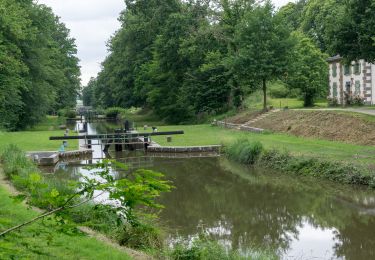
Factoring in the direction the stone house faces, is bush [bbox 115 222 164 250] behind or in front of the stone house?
in front

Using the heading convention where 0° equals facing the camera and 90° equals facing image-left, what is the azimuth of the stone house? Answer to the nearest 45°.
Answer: approximately 45°

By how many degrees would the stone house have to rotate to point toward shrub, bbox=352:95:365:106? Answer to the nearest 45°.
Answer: approximately 45° to its left

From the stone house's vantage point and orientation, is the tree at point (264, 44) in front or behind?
in front

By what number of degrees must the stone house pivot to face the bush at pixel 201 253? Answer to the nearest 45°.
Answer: approximately 45° to its left
